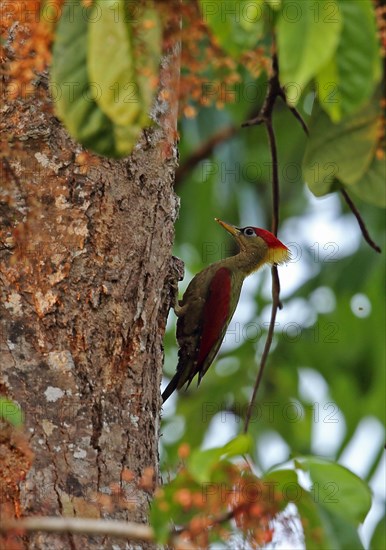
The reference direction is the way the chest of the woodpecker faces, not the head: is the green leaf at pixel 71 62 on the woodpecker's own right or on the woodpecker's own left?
on the woodpecker's own left

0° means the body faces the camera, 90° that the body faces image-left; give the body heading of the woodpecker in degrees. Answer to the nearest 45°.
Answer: approximately 90°

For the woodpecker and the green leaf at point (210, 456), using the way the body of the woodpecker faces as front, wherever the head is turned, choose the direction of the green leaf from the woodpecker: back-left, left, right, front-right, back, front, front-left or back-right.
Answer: left
